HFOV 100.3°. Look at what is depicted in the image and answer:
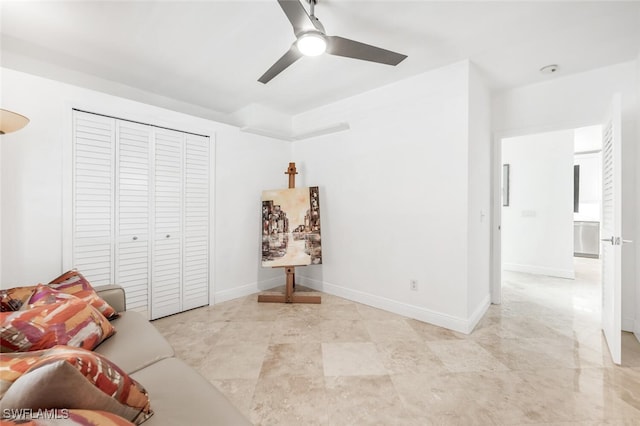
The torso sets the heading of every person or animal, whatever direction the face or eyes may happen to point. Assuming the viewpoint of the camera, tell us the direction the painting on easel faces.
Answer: facing the viewer

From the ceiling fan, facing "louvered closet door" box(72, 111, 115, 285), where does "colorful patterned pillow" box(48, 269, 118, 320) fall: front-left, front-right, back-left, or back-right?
front-left

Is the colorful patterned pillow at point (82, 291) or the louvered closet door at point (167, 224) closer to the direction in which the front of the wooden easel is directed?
the colorful patterned pillow

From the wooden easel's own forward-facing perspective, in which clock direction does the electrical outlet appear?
The electrical outlet is roughly at 10 o'clock from the wooden easel.

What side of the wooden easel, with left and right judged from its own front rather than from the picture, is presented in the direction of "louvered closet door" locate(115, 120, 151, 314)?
right

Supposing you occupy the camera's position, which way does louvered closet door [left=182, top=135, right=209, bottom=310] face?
facing the viewer and to the right of the viewer

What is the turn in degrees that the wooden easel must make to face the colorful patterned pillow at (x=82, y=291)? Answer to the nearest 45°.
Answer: approximately 45° to its right

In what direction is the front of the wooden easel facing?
toward the camera

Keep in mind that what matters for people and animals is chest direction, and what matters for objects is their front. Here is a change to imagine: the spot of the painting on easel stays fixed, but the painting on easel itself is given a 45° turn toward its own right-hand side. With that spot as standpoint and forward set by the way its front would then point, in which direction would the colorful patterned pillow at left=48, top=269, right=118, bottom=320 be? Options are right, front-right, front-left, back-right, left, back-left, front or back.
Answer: front

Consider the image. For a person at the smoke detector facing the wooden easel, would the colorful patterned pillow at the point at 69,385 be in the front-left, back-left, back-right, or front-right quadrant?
front-left

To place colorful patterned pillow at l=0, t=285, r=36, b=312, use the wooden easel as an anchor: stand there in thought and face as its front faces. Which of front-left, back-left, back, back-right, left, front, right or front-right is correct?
front-right

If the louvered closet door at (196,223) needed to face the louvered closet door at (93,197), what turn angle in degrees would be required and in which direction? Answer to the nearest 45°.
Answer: approximately 90° to its right

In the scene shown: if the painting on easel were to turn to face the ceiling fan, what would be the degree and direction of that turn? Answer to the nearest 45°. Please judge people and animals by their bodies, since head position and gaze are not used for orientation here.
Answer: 0° — it already faces it

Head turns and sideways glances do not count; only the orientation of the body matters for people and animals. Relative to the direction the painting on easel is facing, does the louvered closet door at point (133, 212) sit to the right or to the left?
on its right

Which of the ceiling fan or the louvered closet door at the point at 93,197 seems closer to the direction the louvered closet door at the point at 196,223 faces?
the ceiling fan

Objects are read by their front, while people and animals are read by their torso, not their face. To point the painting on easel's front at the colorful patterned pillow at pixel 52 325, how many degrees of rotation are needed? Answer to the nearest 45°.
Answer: approximately 45° to its right
